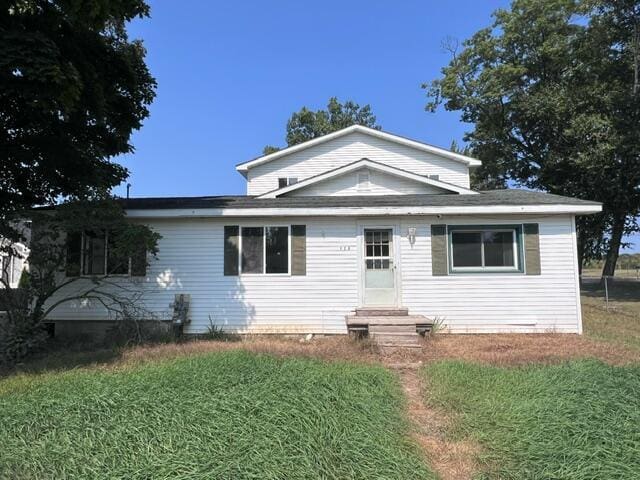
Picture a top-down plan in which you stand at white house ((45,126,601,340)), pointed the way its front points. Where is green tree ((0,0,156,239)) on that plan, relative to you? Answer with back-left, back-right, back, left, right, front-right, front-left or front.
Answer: right

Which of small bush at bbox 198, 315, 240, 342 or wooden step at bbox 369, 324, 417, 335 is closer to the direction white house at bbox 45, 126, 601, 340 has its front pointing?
the wooden step

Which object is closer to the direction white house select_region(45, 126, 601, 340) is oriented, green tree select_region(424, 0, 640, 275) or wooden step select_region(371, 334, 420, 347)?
the wooden step

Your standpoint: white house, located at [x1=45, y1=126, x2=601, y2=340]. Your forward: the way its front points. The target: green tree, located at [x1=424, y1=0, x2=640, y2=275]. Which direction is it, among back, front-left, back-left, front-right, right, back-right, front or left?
back-left

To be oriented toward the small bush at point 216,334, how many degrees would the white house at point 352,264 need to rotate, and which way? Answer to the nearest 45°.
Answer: approximately 90° to its right

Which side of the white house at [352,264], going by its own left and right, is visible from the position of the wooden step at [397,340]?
front

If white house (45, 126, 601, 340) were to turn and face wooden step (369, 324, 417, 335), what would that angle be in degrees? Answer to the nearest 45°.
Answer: approximately 45° to its left

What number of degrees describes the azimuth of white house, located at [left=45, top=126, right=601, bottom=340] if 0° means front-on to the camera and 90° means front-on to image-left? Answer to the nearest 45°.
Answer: approximately 0°
